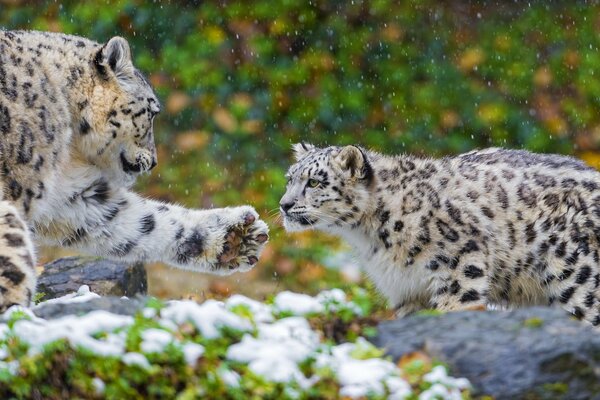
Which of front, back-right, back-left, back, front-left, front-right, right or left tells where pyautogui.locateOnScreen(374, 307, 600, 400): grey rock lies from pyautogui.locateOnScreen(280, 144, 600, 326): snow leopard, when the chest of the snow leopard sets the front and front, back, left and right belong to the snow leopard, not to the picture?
left

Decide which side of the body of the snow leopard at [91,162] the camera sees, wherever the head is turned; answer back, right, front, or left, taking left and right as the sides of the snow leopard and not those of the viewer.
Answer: right

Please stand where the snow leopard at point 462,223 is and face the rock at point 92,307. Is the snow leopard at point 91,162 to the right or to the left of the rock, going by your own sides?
right

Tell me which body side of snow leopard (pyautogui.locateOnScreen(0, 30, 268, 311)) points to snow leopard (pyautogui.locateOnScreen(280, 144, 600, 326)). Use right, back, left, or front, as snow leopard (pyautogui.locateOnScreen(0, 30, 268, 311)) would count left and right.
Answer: front

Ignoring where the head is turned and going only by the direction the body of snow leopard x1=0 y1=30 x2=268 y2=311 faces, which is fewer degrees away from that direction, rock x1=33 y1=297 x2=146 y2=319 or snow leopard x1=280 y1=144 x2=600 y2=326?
the snow leopard

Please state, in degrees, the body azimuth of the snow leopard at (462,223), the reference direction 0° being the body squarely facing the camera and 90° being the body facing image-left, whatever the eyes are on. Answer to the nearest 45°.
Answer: approximately 90°

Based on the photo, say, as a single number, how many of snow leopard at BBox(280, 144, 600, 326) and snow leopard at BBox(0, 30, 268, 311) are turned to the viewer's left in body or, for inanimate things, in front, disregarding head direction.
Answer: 1

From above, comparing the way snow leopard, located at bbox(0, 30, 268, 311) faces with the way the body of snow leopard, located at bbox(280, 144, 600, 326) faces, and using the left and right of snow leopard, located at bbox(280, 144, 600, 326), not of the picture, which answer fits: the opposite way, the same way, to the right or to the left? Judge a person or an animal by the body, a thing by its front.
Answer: the opposite way

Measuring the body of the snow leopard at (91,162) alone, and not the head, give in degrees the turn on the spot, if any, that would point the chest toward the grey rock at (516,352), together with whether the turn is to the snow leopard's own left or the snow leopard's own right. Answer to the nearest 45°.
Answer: approximately 45° to the snow leopard's own right

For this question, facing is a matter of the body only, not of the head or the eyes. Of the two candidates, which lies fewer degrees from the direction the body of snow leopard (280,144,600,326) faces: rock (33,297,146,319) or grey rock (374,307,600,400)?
the rock

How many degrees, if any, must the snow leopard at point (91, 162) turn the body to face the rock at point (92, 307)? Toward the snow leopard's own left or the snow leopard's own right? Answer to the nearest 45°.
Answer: approximately 90° to the snow leopard's own right
